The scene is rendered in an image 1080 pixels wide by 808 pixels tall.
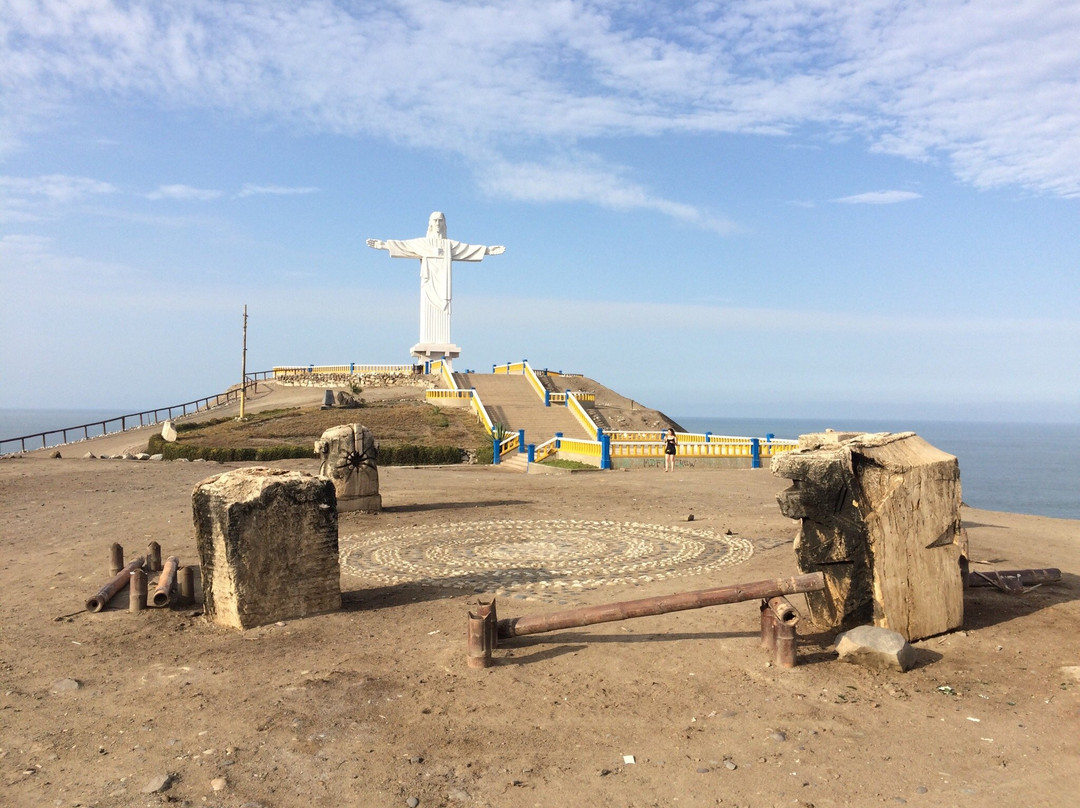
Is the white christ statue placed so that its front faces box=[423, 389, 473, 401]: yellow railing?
yes

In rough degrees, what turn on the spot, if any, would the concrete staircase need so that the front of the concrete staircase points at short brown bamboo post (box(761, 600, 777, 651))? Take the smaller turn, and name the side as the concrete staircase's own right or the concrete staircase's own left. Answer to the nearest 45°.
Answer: approximately 45° to the concrete staircase's own right

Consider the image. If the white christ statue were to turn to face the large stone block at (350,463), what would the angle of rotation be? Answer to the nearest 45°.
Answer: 0° — it already faces it

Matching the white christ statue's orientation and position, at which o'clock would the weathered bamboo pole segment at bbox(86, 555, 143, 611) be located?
The weathered bamboo pole segment is roughly at 12 o'clock from the white christ statue.

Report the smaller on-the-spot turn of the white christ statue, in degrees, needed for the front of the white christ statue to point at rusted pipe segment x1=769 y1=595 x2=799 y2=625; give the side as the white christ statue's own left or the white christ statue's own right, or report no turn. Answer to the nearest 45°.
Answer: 0° — it already faces it

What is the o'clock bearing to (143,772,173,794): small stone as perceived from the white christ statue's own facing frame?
The small stone is roughly at 12 o'clock from the white christ statue.

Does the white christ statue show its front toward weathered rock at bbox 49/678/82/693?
yes

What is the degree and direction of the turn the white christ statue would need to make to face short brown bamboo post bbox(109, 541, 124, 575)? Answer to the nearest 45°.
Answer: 0° — it already faces it
